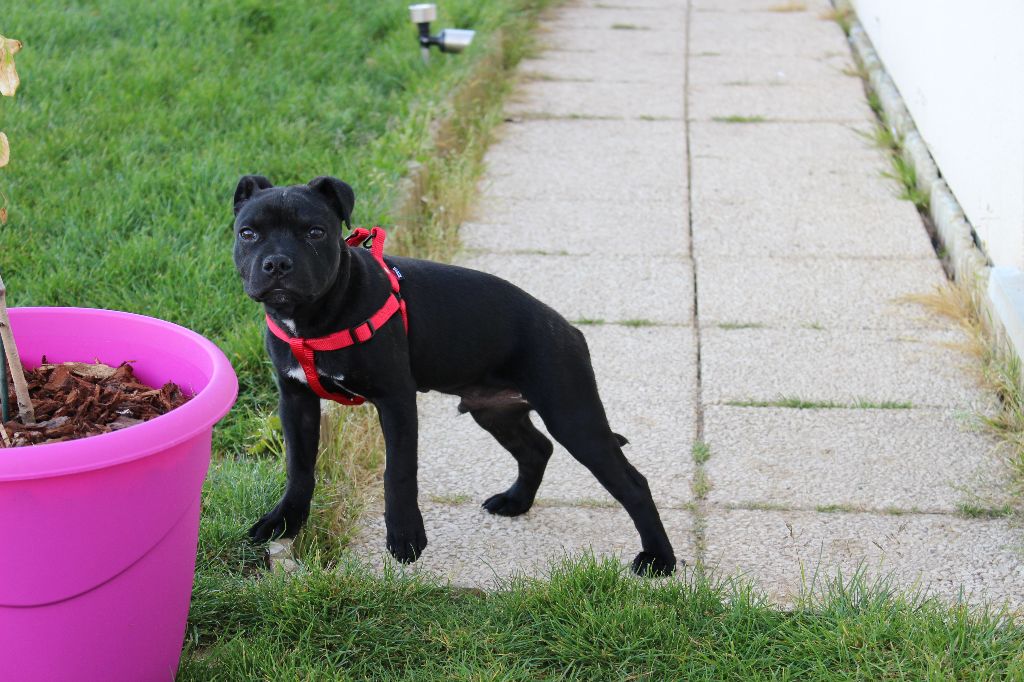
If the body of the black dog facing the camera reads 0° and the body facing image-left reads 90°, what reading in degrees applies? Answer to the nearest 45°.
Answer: approximately 45°

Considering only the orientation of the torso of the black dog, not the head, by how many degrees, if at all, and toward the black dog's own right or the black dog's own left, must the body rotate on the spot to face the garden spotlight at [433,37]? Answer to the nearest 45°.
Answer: approximately 135° to the black dog's own right

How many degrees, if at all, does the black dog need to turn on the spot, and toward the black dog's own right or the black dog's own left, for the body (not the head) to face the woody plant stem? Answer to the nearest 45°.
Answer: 0° — it already faces it

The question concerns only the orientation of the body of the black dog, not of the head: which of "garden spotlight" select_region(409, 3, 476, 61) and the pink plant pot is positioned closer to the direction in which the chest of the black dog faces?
the pink plant pot

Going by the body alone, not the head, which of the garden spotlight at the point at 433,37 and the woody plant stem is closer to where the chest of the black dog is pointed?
the woody plant stem
